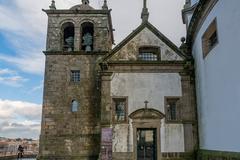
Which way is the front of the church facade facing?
toward the camera

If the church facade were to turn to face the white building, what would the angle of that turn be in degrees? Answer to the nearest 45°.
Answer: approximately 45° to its left
